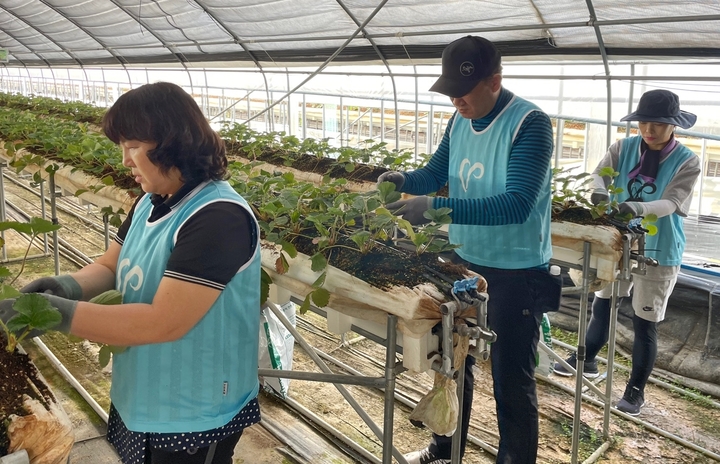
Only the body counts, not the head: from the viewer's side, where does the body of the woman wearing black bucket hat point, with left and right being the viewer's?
facing the viewer and to the left of the viewer

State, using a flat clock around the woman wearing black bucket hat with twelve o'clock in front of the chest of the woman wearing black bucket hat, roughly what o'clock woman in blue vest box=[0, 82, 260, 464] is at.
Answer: The woman in blue vest is roughly at 11 o'clock from the woman wearing black bucket hat.

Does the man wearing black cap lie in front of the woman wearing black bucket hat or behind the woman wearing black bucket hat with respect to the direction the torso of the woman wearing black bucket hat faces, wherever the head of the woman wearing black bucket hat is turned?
in front

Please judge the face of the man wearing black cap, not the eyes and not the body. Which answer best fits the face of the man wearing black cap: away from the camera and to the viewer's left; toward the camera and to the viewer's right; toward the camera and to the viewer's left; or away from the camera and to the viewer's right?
toward the camera and to the viewer's left

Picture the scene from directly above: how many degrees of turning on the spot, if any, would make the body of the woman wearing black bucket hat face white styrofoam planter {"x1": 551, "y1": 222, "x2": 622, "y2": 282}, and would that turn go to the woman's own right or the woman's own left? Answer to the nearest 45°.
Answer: approximately 45° to the woman's own left

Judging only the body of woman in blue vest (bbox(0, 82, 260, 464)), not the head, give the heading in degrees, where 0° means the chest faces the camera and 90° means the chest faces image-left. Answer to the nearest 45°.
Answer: approximately 90°

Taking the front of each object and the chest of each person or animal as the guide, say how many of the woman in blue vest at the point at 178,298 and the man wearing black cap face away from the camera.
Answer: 0

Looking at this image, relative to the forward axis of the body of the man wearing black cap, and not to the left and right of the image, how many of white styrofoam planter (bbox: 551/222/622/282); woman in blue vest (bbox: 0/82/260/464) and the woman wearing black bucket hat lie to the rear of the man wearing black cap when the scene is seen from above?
2
